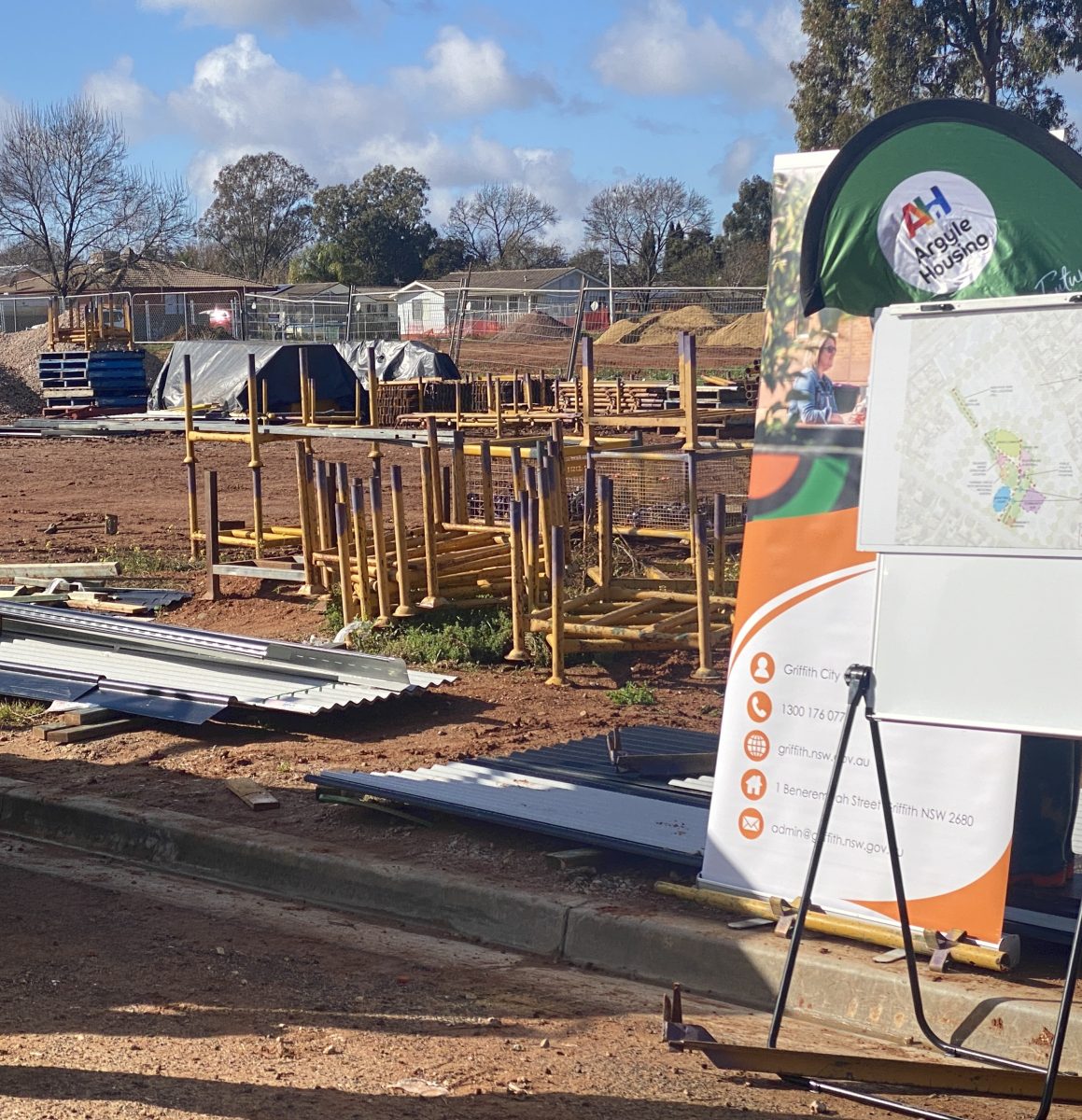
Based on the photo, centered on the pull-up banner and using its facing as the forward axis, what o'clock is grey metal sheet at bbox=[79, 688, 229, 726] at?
The grey metal sheet is roughly at 4 o'clock from the pull-up banner.

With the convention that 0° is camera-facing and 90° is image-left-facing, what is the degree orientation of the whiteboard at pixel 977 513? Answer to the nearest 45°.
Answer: approximately 0°

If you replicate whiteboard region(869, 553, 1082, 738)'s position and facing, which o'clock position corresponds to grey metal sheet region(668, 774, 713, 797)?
The grey metal sheet is roughly at 5 o'clock from the whiteboard.

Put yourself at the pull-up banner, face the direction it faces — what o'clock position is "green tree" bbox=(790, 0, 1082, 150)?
The green tree is roughly at 6 o'clock from the pull-up banner.

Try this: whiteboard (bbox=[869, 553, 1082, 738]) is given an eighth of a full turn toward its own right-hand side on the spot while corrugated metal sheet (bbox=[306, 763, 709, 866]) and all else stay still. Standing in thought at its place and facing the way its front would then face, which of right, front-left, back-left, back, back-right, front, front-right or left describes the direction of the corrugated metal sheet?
right

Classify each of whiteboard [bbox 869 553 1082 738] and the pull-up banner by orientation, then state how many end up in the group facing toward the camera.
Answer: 2

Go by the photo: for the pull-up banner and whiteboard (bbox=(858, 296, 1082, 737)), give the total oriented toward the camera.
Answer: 2

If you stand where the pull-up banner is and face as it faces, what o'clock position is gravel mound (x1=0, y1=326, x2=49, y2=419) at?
The gravel mound is roughly at 5 o'clock from the pull-up banner.

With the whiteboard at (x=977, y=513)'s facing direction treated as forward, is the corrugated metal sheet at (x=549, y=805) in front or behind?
behind

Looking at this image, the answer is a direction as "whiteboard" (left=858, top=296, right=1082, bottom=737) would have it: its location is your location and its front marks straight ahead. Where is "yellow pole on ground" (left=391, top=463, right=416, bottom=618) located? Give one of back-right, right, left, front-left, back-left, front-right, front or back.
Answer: back-right

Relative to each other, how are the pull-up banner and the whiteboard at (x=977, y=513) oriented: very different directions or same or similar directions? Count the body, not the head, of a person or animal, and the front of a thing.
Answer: same or similar directions

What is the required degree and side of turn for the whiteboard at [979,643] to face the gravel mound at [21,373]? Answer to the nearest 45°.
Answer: approximately 135° to its right

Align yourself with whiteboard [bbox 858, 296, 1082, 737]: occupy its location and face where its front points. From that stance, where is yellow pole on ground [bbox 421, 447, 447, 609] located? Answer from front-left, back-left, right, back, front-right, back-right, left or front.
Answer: back-right

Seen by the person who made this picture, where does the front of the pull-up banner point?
facing the viewer

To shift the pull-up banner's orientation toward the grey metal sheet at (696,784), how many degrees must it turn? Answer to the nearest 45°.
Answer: approximately 135° to its right
